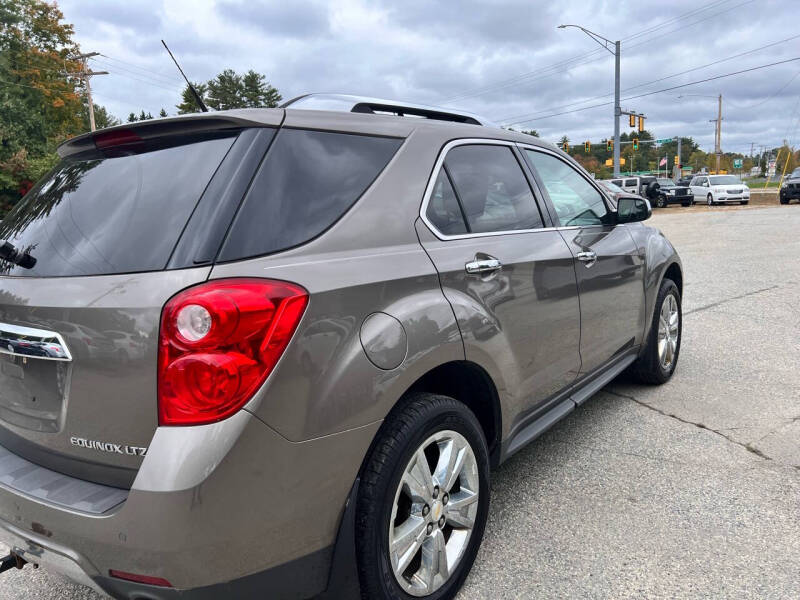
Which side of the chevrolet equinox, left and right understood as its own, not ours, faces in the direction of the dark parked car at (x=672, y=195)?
front

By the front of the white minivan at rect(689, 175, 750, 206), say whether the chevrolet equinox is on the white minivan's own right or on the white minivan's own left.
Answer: on the white minivan's own right

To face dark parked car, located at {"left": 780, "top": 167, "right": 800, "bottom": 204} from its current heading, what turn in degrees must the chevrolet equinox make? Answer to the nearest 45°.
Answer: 0° — it already faces it

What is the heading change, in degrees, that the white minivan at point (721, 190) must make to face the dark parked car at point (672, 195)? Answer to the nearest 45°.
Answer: approximately 135° to its right

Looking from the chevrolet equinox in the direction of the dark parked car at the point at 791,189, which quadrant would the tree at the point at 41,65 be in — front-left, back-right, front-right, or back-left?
front-left

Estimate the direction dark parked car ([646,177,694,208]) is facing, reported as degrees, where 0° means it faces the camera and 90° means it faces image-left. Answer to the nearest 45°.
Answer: approximately 315°

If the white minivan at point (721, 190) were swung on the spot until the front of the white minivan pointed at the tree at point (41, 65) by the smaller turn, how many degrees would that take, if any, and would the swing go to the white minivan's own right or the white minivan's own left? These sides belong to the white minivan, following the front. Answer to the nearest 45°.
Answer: approximately 135° to the white minivan's own right

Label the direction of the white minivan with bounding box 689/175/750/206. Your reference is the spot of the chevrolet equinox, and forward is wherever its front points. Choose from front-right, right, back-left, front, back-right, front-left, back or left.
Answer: front

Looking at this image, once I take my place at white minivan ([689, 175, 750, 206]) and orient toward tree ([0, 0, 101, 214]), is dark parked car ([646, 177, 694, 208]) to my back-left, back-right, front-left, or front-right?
front-right

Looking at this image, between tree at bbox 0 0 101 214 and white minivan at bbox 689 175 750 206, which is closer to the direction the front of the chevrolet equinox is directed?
the white minivan

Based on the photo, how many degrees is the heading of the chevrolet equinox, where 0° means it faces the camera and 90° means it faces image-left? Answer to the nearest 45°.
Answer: approximately 225°

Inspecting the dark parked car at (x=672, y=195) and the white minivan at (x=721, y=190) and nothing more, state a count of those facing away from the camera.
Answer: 0
